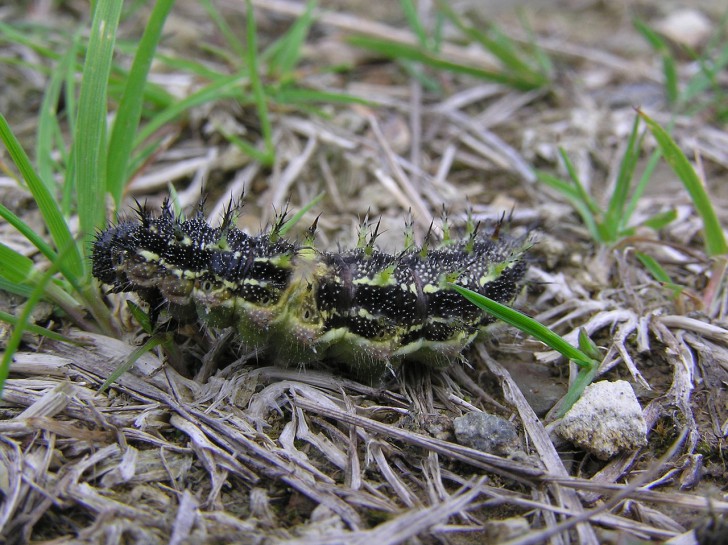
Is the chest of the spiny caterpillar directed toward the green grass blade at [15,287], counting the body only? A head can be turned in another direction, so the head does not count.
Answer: yes

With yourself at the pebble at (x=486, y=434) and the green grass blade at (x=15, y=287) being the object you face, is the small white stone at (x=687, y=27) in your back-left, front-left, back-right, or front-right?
back-right

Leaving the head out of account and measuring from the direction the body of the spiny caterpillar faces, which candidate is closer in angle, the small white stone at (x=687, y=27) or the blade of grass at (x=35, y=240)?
the blade of grass

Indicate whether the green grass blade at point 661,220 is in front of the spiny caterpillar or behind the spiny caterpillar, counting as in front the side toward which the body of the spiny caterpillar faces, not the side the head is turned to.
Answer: behind

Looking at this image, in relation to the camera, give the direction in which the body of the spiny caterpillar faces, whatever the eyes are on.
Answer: to the viewer's left

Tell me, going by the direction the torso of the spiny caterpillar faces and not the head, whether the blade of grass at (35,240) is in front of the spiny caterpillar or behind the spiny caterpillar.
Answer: in front

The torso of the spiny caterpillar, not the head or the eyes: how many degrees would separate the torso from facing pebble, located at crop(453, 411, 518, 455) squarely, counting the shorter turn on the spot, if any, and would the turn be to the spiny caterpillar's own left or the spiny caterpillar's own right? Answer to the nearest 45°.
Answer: approximately 180°

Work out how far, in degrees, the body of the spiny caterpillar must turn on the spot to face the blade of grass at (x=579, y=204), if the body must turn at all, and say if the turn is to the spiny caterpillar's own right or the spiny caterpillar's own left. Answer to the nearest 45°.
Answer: approximately 135° to the spiny caterpillar's own right

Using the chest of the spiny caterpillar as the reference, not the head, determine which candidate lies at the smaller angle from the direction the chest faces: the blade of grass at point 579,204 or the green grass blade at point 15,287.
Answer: the green grass blade

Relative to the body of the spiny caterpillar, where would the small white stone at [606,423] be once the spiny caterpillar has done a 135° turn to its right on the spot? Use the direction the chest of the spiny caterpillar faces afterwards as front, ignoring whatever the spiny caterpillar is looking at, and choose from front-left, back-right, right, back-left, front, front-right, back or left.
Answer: front-right

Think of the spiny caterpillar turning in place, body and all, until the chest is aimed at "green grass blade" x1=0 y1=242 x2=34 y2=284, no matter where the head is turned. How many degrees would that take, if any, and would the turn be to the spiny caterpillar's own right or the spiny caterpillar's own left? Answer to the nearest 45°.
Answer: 0° — it already faces it

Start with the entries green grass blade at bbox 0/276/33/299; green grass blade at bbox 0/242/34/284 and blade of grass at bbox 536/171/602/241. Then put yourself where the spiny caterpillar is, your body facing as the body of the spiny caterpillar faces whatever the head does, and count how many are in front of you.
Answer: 2

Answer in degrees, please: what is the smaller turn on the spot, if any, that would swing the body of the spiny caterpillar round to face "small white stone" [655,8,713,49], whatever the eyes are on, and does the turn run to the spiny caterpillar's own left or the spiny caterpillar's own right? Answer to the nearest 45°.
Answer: approximately 135° to the spiny caterpillar's own right

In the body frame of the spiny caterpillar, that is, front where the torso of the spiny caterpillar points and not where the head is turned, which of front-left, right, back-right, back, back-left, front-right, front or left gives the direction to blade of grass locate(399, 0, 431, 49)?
right
